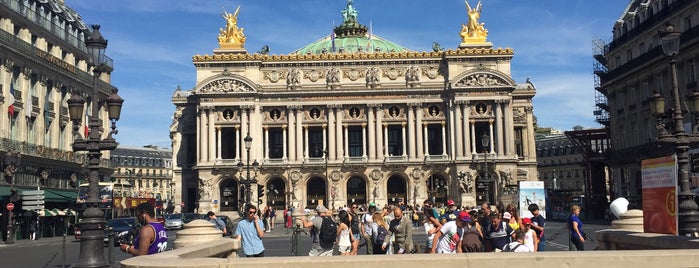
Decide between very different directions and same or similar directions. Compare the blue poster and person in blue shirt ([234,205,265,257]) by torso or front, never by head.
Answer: same or similar directions

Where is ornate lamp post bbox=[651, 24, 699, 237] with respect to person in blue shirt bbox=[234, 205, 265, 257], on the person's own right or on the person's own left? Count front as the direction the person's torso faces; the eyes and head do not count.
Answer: on the person's own left

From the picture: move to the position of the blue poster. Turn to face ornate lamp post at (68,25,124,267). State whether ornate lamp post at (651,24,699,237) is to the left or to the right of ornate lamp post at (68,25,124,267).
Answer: left

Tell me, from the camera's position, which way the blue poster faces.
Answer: facing the viewer

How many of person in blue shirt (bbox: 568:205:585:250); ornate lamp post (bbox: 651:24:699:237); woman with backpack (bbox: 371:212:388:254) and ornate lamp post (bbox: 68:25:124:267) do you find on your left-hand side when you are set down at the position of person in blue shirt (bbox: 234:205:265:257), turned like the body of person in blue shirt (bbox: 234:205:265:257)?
3

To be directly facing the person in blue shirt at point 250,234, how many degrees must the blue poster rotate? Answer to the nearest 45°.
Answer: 0° — it already faces them

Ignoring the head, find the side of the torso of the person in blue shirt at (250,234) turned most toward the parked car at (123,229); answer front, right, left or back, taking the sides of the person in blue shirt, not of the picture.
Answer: back

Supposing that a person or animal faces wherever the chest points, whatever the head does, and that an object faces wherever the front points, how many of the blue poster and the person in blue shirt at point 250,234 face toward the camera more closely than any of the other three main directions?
2

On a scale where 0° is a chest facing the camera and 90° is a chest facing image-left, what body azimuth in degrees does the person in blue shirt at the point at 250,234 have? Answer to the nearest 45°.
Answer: approximately 0°

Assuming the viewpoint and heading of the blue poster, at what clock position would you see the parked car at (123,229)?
The parked car is roughly at 3 o'clock from the blue poster.

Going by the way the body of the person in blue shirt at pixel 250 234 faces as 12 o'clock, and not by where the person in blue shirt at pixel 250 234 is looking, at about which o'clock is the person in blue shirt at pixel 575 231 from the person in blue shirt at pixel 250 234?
the person in blue shirt at pixel 575 231 is roughly at 9 o'clock from the person in blue shirt at pixel 250 234.

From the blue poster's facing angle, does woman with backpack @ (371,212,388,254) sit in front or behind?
in front
